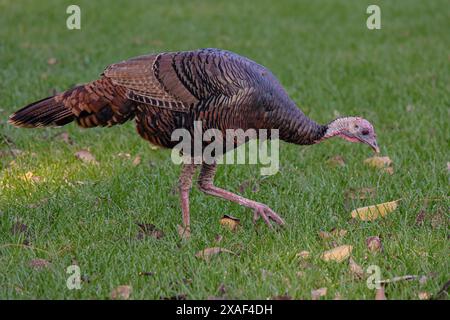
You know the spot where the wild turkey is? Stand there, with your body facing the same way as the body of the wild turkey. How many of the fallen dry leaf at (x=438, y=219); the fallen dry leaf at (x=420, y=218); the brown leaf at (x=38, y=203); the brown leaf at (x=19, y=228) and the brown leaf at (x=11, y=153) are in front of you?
2

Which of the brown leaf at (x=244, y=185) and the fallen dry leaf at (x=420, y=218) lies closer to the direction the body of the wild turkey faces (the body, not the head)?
the fallen dry leaf

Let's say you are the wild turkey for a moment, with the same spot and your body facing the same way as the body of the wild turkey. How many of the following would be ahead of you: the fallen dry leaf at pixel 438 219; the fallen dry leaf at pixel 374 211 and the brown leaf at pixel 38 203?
2

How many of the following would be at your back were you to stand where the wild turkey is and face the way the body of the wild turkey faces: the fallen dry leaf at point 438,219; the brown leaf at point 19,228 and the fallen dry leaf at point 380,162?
1

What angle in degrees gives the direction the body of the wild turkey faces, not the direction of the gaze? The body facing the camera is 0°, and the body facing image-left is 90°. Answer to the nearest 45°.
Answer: approximately 270°

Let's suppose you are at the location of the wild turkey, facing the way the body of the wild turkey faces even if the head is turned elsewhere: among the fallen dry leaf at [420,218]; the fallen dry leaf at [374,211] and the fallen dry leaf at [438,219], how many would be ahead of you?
3

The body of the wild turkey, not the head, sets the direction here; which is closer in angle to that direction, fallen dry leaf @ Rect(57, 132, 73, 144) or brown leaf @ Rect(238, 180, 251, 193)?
the brown leaf

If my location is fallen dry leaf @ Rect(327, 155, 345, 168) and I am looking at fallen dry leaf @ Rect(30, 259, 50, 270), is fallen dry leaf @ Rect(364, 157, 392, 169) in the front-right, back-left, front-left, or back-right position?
back-left

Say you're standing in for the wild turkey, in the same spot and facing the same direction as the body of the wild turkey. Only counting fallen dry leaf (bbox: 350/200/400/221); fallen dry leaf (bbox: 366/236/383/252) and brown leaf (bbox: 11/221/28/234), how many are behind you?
1

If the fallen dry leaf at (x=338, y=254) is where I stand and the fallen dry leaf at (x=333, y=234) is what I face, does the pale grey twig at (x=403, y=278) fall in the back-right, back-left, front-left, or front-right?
back-right

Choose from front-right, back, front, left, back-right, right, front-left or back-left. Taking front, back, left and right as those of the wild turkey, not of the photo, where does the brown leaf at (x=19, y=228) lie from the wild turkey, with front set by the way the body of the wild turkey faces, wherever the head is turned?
back

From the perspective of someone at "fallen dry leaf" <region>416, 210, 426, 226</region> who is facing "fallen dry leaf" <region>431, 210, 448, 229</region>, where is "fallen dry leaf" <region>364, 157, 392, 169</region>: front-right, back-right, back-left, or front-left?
back-left

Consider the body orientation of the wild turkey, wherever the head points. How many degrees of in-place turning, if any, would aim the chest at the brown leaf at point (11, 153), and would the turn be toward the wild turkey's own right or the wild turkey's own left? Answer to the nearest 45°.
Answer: approximately 135° to the wild turkey's own left

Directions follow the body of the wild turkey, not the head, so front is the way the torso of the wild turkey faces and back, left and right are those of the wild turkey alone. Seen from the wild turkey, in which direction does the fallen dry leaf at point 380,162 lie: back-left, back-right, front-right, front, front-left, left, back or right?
front-left

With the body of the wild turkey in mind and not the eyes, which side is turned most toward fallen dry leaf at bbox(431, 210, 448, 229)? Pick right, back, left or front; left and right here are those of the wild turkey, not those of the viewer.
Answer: front
